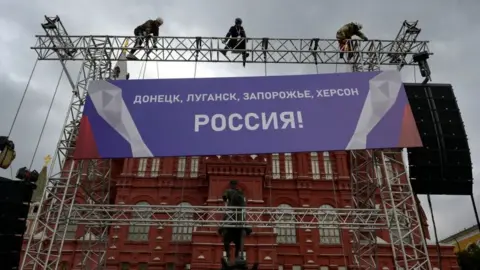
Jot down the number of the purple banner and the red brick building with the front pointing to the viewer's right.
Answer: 0

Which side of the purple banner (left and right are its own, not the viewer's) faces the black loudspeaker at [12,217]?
right

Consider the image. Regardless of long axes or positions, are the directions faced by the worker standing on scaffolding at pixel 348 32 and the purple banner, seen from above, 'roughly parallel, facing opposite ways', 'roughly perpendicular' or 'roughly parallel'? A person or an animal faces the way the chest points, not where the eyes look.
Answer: roughly perpendicular

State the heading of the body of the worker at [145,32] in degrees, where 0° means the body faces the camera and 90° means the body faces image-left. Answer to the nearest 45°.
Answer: approximately 270°

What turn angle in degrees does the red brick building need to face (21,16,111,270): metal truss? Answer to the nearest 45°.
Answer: approximately 45° to its right

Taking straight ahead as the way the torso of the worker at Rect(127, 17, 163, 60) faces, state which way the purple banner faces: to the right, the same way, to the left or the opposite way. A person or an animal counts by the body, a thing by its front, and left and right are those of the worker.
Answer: to the right

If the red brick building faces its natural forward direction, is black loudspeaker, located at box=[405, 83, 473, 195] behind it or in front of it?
in front
